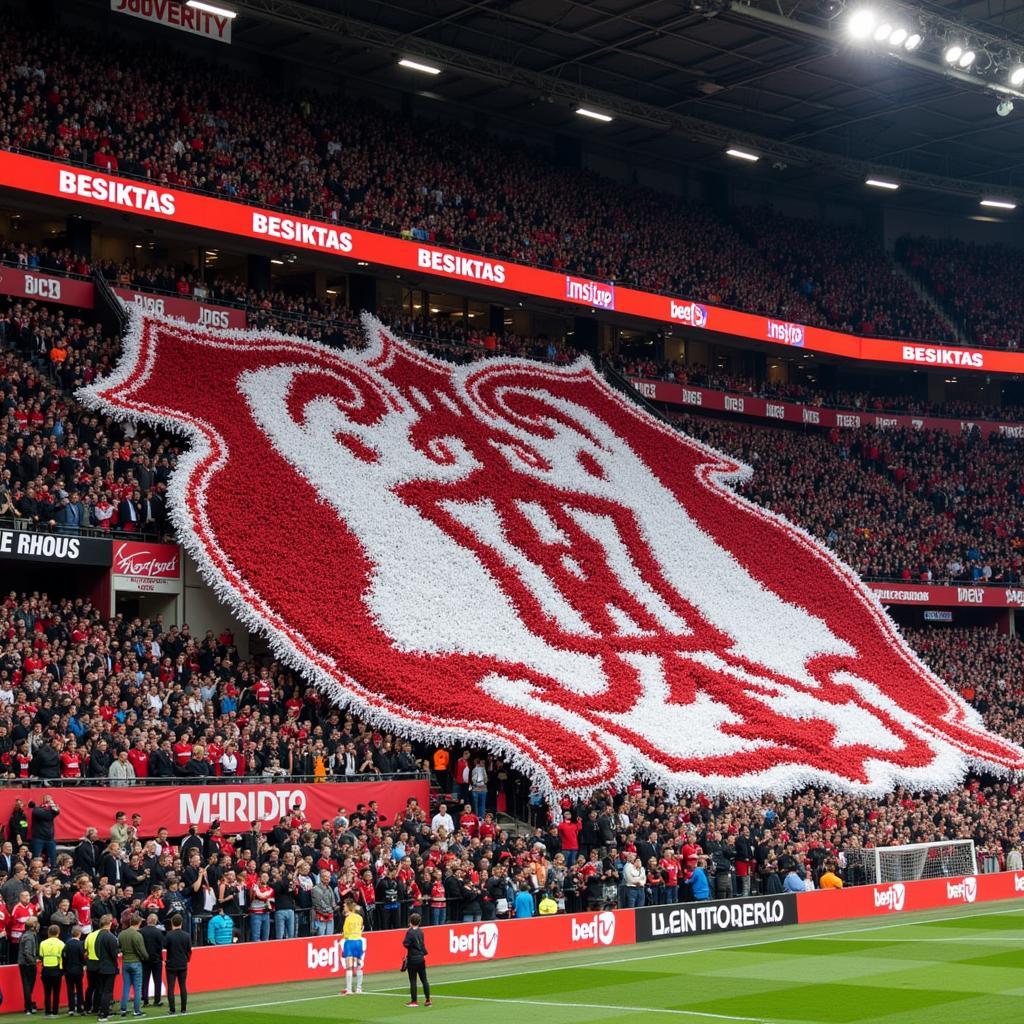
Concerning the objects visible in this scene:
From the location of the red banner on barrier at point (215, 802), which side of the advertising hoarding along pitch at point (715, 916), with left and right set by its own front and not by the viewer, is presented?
right

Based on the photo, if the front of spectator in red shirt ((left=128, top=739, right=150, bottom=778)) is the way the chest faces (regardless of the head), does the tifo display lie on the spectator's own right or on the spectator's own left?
on the spectator's own left

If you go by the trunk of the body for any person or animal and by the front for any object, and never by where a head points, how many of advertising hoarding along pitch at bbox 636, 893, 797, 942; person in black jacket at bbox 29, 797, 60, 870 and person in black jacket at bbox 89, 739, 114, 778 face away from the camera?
0

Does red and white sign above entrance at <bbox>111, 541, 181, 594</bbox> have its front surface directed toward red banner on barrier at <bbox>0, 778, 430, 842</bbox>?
yes

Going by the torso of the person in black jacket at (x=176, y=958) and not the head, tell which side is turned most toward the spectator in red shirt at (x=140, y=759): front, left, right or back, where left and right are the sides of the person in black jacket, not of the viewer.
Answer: front

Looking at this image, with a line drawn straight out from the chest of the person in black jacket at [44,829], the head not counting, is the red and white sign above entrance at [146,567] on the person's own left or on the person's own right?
on the person's own left

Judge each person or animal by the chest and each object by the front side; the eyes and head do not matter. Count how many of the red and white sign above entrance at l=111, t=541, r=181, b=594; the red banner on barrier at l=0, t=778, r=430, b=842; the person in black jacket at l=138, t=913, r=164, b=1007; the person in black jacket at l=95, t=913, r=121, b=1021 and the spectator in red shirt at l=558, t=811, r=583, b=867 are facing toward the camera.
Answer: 3

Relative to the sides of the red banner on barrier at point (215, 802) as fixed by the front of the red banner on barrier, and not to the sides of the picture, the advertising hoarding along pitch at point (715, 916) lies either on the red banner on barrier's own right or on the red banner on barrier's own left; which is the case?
on the red banner on barrier's own left

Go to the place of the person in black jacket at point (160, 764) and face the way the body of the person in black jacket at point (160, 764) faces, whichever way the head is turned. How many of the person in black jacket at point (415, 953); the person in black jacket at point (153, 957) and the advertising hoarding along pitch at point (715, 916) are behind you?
0

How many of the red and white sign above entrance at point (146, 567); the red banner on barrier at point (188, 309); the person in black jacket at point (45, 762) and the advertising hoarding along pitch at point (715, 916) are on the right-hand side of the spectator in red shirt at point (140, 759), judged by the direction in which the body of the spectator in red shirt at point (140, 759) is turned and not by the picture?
1

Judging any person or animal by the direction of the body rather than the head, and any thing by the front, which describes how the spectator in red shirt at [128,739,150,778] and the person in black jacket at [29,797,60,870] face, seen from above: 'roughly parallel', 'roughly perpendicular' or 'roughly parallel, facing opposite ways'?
roughly parallel

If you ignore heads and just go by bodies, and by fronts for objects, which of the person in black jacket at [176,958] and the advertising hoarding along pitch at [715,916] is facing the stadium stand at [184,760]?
the person in black jacket

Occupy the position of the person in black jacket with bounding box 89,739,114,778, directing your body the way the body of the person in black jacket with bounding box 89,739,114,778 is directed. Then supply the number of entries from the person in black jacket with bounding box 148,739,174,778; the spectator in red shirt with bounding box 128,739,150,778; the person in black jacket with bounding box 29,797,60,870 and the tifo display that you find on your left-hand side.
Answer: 3

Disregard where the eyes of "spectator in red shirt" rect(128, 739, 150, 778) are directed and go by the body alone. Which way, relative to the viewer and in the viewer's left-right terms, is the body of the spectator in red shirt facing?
facing the viewer and to the right of the viewer

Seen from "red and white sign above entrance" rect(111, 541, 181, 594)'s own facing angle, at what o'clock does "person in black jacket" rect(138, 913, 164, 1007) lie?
The person in black jacket is roughly at 12 o'clock from the red and white sign above entrance.

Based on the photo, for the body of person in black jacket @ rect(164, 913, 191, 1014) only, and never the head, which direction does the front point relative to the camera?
away from the camera

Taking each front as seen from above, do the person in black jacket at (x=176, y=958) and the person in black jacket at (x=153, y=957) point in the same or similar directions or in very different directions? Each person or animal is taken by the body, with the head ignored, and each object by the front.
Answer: same or similar directions

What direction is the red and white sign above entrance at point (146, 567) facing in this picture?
toward the camera
